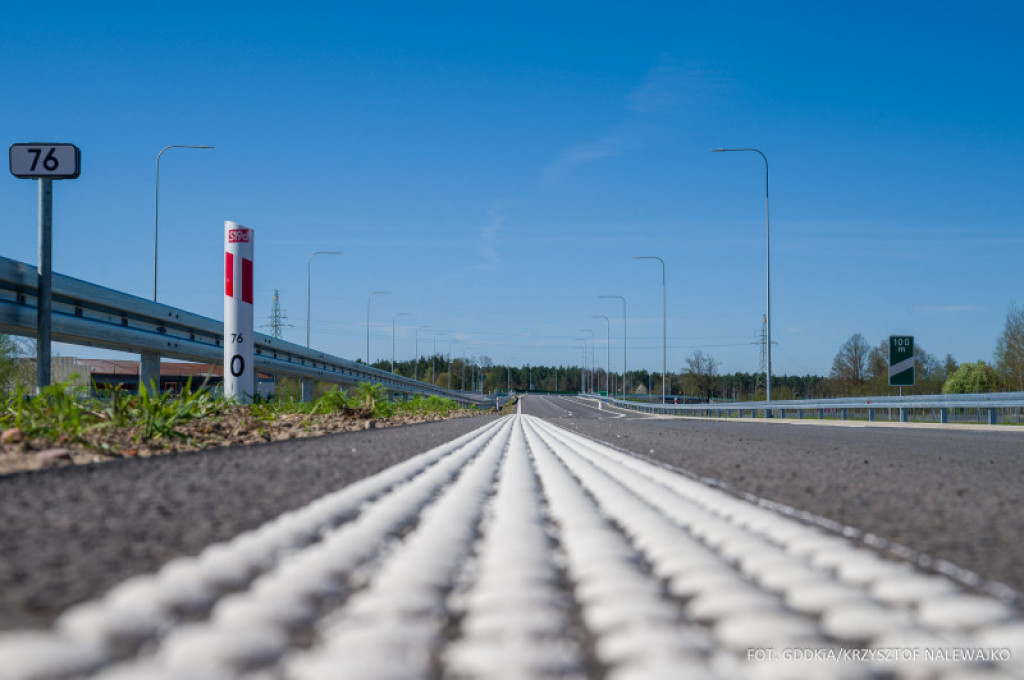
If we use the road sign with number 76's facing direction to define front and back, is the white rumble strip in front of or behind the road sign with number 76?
in front

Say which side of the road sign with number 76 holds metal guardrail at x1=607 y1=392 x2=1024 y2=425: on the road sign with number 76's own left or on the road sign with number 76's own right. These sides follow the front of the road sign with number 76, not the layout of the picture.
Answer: on the road sign with number 76's own left

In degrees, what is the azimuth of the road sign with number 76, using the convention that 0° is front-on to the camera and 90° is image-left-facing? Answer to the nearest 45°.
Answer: approximately 0°

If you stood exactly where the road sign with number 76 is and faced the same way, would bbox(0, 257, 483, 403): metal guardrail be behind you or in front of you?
behind

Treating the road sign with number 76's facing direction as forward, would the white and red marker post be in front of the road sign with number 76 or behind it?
behind
